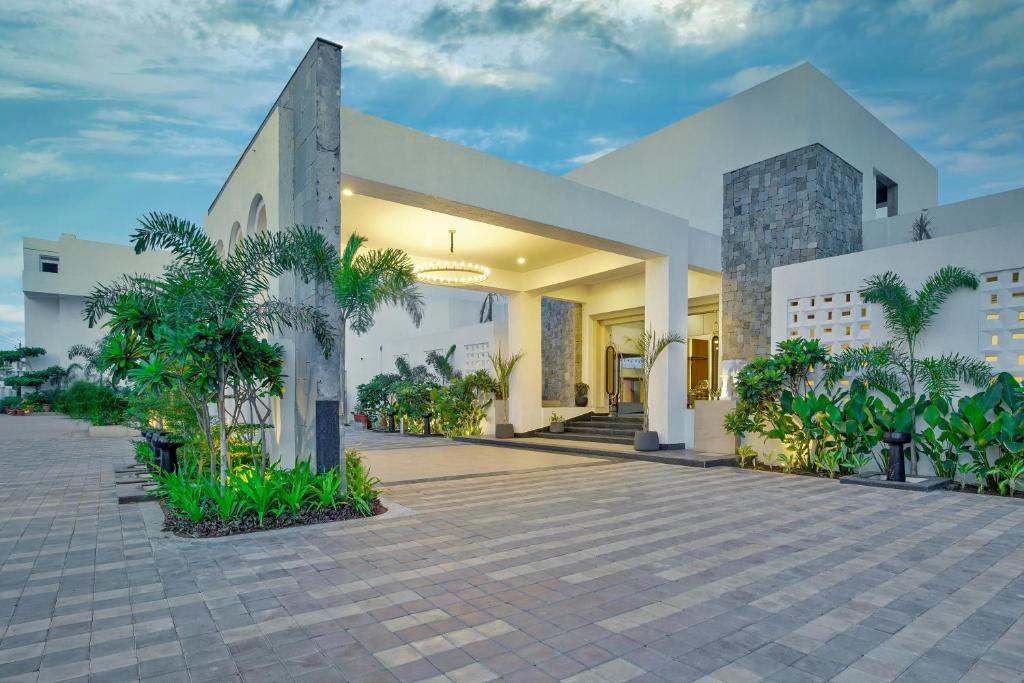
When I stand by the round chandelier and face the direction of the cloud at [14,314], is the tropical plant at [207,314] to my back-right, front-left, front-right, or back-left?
back-left

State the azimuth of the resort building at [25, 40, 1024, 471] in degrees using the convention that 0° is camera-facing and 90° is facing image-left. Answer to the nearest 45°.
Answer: approximately 45°

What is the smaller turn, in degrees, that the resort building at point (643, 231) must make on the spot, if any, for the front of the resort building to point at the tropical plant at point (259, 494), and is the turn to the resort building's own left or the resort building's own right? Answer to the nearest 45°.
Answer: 0° — it already faces it

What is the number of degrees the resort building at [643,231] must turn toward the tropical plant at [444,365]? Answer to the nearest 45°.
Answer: approximately 90° to its right

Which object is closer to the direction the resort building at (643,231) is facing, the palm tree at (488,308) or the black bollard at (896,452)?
the black bollard

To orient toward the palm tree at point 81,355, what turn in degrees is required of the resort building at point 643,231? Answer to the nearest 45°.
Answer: approximately 90° to its right

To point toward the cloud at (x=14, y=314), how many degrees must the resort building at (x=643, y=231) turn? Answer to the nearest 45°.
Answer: approximately 90° to its right
